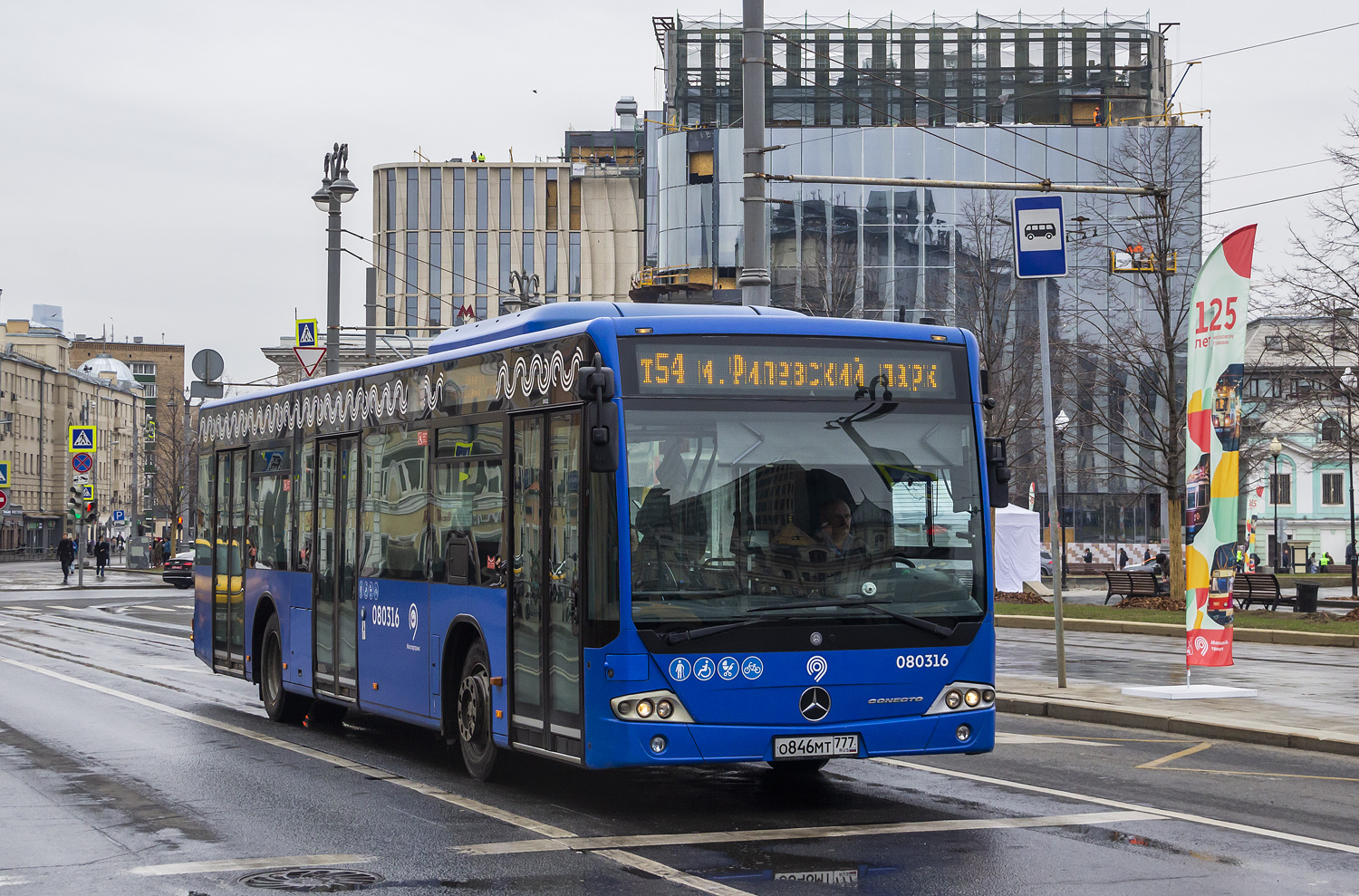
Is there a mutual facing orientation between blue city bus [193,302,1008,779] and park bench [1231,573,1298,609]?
no

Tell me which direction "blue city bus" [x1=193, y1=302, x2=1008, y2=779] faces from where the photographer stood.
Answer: facing the viewer and to the right of the viewer

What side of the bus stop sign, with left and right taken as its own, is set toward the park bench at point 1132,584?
back

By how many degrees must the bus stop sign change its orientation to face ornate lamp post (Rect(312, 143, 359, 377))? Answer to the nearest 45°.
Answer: approximately 135° to its right

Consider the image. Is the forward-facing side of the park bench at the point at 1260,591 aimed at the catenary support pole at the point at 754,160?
no

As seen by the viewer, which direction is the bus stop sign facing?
toward the camera

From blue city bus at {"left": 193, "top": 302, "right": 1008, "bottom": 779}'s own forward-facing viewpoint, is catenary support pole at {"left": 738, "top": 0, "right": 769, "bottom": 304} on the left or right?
on its left

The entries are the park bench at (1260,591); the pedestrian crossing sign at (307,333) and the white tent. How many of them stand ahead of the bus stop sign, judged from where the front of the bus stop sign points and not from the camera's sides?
0

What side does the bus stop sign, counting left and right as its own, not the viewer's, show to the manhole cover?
front

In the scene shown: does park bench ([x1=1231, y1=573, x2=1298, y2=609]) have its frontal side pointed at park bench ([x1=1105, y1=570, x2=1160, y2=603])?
no
